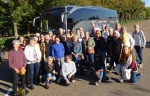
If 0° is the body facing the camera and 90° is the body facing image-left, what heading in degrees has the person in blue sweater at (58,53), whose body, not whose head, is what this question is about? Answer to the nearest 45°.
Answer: approximately 0°

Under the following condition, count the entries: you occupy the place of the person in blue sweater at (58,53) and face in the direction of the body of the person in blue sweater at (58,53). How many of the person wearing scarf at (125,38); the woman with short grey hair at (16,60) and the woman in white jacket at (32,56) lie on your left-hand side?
1

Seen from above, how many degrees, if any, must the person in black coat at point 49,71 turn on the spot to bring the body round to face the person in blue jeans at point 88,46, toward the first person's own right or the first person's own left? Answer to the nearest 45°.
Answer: approximately 90° to the first person's own left

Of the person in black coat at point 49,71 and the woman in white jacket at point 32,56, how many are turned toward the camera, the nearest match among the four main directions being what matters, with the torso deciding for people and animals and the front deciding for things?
2

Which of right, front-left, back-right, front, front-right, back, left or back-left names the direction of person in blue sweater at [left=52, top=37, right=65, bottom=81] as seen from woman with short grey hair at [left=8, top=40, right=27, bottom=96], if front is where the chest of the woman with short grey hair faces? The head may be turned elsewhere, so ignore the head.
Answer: back-left

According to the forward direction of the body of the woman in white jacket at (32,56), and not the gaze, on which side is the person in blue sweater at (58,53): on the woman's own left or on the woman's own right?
on the woman's own left

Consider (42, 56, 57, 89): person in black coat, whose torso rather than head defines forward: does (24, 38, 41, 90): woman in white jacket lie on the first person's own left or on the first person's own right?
on the first person's own right

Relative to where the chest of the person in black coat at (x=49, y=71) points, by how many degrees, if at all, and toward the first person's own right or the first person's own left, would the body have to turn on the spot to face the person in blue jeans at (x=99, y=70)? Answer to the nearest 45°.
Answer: approximately 90° to the first person's own left

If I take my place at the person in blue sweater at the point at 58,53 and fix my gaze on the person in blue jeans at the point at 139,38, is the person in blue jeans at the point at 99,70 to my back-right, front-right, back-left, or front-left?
front-right

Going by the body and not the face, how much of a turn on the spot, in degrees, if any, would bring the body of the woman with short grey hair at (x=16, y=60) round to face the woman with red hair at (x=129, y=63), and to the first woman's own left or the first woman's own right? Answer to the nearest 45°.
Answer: approximately 90° to the first woman's own left

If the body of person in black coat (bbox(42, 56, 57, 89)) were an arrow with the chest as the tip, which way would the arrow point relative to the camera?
toward the camera

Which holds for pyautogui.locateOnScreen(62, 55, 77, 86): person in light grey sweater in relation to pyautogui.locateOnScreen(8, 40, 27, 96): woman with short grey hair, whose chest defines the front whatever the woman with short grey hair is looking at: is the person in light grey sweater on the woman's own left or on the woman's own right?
on the woman's own left
